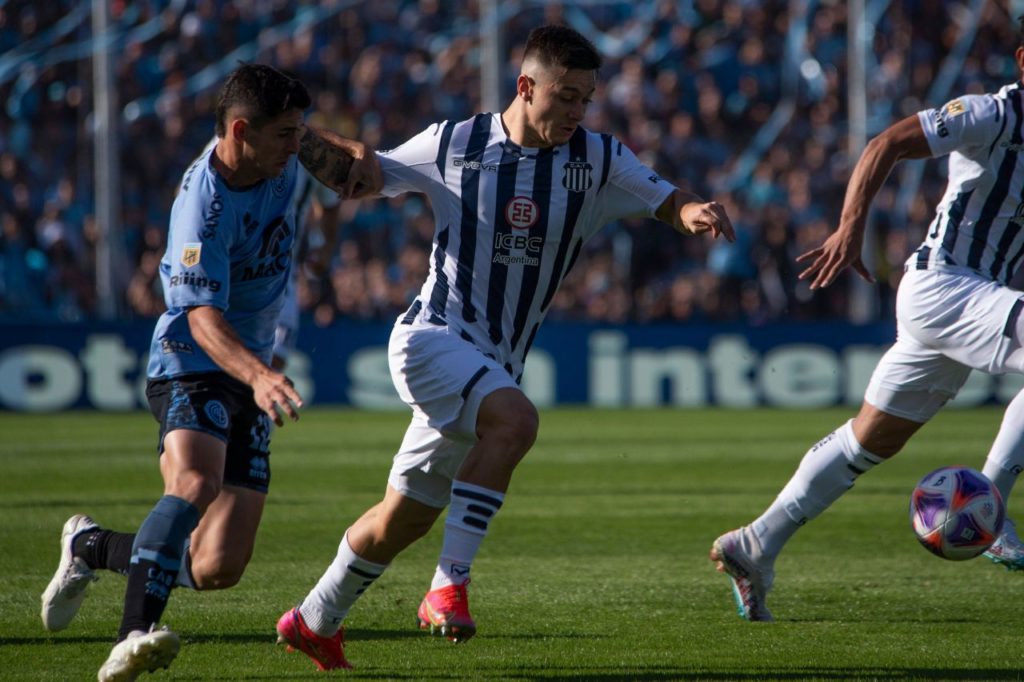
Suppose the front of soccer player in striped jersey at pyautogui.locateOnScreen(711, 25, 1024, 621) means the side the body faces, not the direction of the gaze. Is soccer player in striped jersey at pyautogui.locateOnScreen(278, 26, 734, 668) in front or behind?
behind

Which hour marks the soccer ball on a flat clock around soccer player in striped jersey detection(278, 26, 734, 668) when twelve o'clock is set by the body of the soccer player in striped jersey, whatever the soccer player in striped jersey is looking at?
The soccer ball is roughly at 10 o'clock from the soccer player in striped jersey.

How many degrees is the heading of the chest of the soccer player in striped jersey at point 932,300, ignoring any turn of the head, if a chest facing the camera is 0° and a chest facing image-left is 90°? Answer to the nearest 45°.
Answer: approximately 270°

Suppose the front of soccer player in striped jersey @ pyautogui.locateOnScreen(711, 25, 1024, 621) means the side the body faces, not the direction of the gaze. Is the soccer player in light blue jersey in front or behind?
behind

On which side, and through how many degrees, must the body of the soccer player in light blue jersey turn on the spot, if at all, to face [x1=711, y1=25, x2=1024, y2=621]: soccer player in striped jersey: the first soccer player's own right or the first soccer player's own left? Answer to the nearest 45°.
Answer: approximately 45° to the first soccer player's own left

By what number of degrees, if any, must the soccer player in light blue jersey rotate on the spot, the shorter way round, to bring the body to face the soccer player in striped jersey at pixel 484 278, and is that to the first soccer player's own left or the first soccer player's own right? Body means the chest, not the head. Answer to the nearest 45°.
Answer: approximately 45° to the first soccer player's own left
